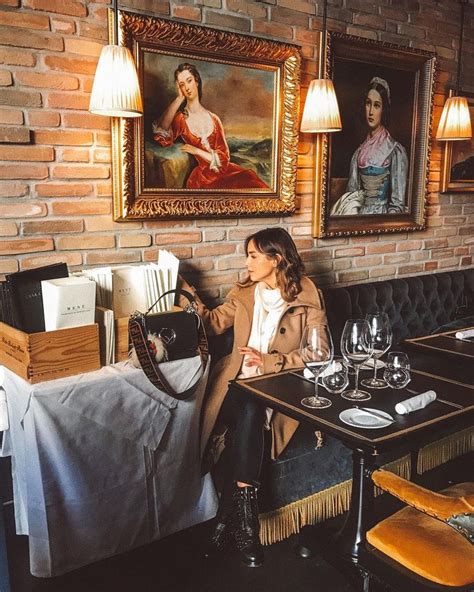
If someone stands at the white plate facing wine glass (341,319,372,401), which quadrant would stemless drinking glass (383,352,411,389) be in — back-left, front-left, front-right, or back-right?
front-right

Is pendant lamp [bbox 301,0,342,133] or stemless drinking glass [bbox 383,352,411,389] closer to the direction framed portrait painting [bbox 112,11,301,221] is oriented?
the stemless drinking glass

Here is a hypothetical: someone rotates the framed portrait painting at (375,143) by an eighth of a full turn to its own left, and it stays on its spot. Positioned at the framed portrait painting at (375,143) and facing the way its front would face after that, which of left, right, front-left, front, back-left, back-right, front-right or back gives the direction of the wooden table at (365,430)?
right

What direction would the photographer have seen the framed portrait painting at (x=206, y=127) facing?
facing the viewer and to the right of the viewer

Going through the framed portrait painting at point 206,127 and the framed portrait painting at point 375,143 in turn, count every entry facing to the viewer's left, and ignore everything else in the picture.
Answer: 0

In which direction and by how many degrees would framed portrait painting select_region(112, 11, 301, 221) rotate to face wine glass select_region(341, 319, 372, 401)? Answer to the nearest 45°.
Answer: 0° — it already faces it

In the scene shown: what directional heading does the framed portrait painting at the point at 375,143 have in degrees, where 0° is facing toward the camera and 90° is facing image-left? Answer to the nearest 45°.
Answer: approximately 315°

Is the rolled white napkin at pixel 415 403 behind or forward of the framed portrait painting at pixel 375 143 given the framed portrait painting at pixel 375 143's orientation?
forward

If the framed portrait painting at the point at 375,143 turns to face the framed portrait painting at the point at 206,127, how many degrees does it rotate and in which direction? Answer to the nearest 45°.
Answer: approximately 90° to its right

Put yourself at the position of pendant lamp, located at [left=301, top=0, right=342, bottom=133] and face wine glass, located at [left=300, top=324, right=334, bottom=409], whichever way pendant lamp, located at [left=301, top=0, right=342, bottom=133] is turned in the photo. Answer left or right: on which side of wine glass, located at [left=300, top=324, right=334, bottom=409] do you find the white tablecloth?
right

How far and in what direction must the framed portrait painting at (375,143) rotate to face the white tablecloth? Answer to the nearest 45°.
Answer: approximately 90° to its right

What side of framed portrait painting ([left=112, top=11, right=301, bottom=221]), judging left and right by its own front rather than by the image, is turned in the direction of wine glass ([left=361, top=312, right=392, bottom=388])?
front

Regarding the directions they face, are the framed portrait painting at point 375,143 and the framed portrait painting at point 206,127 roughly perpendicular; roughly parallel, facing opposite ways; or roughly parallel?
roughly parallel

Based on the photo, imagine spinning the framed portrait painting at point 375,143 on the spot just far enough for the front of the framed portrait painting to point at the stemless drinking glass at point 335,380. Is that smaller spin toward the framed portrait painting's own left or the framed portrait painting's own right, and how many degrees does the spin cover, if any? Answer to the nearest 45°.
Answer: approximately 45° to the framed portrait painting's own right

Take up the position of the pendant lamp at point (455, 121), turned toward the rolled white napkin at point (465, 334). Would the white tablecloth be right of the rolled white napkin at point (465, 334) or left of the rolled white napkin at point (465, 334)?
right

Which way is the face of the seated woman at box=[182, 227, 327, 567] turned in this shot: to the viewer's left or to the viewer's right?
to the viewer's left
